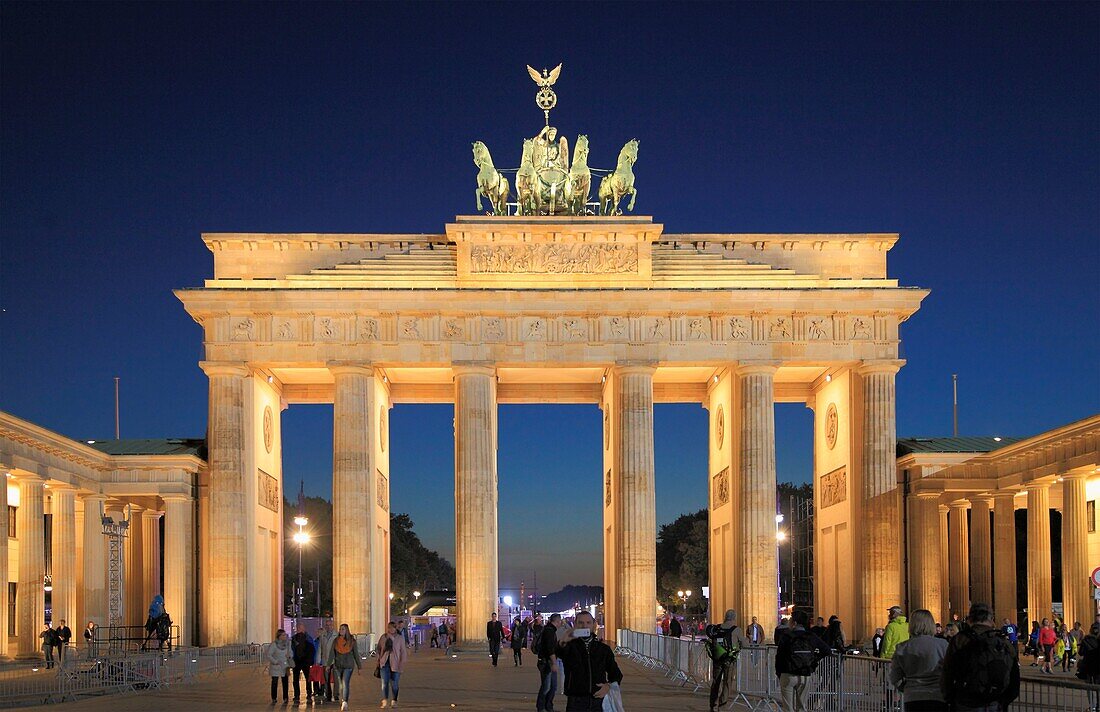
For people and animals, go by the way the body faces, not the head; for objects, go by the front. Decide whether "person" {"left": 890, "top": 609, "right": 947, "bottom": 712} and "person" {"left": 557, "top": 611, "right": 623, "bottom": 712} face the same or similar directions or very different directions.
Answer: very different directions

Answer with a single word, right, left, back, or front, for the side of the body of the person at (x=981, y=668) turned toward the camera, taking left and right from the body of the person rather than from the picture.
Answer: back

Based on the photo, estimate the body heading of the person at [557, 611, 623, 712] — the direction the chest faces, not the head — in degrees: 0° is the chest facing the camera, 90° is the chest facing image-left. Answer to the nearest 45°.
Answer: approximately 0°

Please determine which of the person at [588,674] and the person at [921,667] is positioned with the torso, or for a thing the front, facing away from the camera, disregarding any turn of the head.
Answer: the person at [921,667]

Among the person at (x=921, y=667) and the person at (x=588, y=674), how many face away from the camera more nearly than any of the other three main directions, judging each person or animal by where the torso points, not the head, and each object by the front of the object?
1

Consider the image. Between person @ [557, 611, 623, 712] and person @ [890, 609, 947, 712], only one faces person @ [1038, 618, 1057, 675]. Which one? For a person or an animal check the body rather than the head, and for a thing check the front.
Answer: person @ [890, 609, 947, 712]

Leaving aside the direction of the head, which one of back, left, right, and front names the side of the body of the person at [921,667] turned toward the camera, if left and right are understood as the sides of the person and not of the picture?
back
